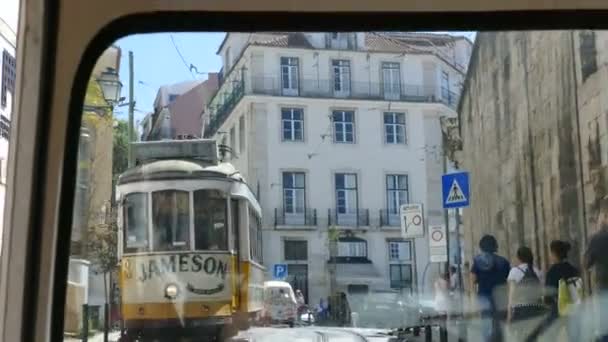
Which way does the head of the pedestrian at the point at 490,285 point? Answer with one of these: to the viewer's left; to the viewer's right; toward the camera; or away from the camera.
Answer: away from the camera

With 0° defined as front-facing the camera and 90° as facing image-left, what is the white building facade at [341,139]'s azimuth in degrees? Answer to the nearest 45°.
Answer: approximately 0°

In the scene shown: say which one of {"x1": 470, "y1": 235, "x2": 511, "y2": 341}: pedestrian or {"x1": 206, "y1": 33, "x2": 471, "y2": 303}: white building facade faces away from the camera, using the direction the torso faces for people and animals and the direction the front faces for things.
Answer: the pedestrian

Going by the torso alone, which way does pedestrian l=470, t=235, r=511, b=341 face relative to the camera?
away from the camera
